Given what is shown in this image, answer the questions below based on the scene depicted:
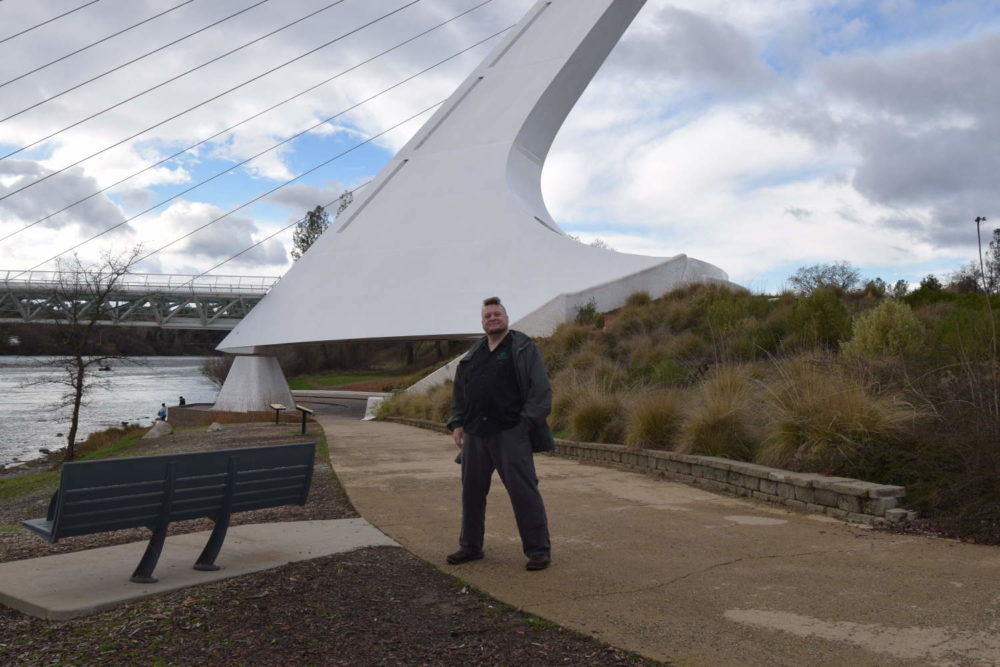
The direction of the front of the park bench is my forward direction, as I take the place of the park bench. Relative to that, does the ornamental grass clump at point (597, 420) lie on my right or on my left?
on my right

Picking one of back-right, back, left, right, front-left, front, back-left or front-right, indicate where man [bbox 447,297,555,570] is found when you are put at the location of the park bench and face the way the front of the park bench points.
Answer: back-right

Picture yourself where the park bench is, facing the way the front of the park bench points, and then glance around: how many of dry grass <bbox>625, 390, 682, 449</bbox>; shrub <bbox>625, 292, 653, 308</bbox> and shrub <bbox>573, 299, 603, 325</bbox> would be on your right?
3

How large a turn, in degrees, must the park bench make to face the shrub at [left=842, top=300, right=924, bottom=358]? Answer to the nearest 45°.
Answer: approximately 90° to its right

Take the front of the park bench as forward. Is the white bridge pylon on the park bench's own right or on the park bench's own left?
on the park bench's own right

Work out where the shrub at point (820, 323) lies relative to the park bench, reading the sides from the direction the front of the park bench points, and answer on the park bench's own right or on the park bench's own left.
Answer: on the park bench's own right

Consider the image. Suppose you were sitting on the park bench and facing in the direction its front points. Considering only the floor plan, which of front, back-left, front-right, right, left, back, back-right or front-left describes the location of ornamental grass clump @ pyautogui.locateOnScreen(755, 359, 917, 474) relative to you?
back-right

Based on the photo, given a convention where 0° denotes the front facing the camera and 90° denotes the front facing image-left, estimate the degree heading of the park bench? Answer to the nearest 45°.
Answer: approximately 135°

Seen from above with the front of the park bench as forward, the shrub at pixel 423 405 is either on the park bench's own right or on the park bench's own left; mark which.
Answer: on the park bench's own right

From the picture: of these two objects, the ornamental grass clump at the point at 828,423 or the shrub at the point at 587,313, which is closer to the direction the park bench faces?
the shrub

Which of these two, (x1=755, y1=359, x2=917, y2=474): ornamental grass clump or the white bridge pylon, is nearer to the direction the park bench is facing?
the white bridge pylon

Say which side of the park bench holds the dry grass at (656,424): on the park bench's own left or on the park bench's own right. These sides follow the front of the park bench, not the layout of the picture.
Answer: on the park bench's own right

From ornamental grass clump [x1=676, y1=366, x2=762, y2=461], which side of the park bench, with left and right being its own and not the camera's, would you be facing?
right
